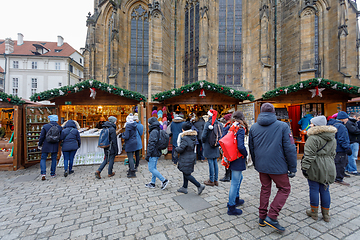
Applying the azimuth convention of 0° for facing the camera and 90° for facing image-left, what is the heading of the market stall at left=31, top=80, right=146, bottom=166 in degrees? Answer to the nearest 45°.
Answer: approximately 0°

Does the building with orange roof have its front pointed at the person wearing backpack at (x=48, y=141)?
yes

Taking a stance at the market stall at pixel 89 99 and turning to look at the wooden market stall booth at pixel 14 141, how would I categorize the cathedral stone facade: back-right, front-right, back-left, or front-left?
back-right

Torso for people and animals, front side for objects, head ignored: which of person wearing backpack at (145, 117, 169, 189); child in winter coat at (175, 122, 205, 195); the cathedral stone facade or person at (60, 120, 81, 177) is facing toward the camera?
the cathedral stone facade

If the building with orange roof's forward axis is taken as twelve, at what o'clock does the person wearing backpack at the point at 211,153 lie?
The person wearing backpack is roughly at 12 o'clock from the building with orange roof.

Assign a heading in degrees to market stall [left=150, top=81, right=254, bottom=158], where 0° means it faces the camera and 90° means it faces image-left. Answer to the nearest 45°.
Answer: approximately 0°

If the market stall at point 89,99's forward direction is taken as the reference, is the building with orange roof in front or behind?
behind

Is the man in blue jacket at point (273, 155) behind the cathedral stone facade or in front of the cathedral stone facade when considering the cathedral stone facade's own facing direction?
in front

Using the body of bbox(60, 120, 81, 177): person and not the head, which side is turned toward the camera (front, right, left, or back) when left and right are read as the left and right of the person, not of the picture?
back
